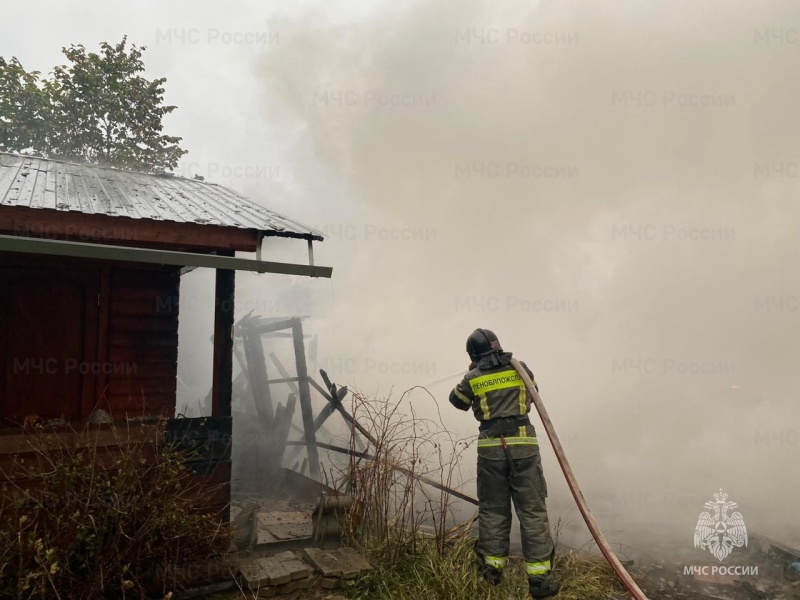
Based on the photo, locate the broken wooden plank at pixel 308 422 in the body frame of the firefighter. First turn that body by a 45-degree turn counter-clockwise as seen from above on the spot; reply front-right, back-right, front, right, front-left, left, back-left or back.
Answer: front

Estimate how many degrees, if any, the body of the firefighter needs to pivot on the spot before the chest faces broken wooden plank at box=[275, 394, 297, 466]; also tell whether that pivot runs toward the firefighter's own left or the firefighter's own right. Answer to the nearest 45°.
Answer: approximately 45° to the firefighter's own left

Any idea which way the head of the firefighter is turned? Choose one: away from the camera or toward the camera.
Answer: away from the camera

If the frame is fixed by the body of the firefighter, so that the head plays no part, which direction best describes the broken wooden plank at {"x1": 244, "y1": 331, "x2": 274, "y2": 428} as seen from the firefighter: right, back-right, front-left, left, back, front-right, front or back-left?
front-left

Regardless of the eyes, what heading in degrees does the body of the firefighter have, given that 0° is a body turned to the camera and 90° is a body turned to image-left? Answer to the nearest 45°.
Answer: approximately 180°

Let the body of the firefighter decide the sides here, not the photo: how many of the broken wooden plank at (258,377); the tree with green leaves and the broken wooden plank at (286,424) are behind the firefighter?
0
